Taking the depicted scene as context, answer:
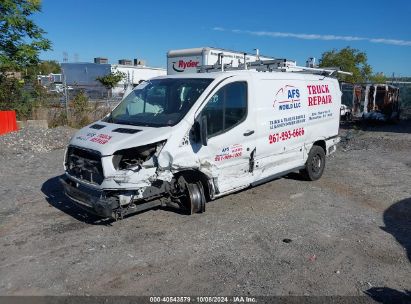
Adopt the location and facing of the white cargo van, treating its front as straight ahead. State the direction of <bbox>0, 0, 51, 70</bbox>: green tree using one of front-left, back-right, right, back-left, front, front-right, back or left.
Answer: right

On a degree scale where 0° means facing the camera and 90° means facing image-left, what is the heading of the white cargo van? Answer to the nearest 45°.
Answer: approximately 45°

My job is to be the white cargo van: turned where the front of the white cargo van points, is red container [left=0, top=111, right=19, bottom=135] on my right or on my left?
on my right

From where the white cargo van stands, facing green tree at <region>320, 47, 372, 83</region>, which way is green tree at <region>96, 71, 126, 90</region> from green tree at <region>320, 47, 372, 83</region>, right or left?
left

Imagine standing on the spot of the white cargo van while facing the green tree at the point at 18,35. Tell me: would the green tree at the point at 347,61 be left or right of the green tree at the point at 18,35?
right

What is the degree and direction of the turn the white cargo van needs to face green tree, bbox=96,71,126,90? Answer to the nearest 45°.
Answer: approximately 135° to its right

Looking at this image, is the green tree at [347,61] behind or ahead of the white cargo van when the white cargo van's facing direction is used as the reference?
behind
